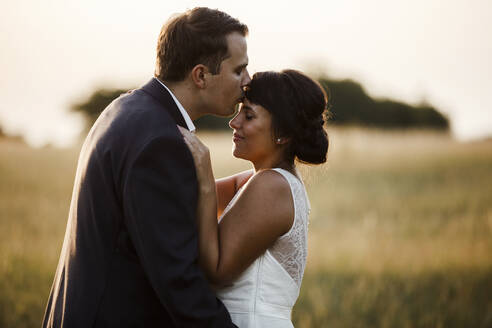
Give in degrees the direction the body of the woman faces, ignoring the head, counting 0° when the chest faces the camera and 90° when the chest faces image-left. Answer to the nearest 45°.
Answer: approximately 90°

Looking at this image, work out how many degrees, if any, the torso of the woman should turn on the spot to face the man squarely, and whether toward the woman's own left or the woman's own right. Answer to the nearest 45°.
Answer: approximately 45° to the woman's own left
